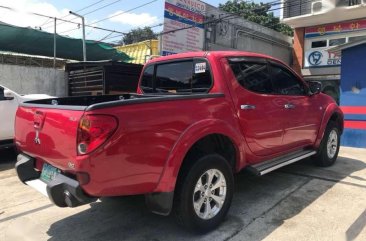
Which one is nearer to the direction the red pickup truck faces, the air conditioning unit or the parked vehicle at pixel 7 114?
the air conditioning unit

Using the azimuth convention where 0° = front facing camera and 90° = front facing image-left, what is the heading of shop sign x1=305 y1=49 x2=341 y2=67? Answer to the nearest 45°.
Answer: approximately 0°

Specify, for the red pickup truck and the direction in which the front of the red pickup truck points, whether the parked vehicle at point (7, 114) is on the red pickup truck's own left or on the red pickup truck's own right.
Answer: on the red pickup truck's own left

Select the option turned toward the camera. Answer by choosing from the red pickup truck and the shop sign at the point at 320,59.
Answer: the shop sign

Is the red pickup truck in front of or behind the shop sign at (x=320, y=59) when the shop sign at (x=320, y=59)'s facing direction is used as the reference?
in front

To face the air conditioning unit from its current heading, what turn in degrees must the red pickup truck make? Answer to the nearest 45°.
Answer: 0° — it already faces it

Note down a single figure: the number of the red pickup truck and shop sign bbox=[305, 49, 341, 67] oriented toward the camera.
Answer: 1

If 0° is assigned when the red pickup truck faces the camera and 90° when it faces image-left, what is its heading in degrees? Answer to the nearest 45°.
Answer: approximately 225°

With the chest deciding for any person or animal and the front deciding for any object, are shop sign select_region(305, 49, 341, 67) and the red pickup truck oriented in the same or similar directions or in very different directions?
very different directions

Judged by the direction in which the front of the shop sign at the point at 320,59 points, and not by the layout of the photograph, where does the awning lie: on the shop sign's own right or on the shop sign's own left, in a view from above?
on the shop sign's own right

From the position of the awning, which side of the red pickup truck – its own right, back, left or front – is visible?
left
